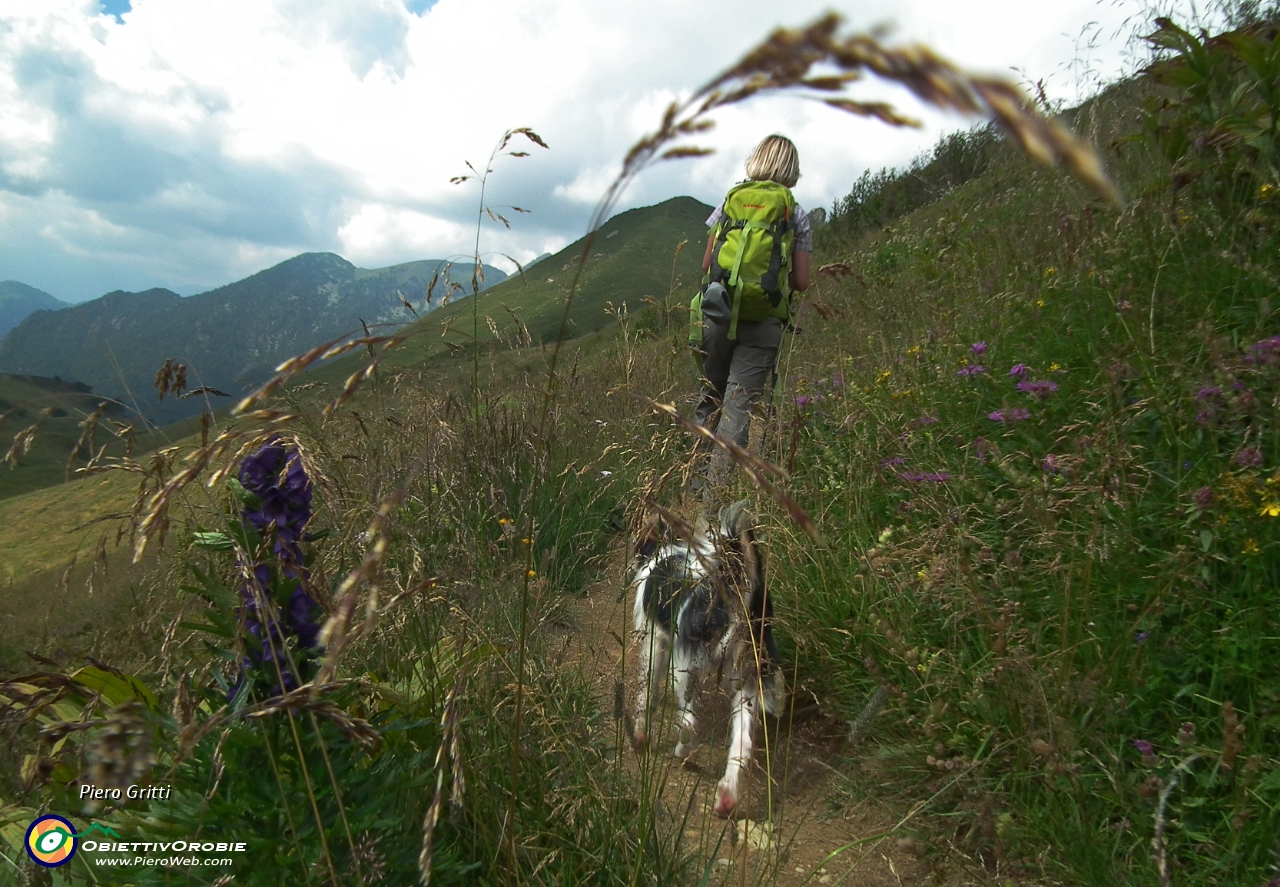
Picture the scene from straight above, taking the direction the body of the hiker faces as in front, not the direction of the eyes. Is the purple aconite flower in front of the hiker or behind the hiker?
behind

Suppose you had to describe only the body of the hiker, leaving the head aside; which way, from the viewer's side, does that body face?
away from the camera

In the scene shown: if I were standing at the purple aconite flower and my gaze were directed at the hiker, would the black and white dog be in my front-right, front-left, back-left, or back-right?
front-right

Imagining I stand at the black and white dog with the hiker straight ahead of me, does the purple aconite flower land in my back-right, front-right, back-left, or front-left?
back-left

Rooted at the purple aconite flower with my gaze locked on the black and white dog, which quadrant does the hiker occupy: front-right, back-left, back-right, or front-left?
front-left

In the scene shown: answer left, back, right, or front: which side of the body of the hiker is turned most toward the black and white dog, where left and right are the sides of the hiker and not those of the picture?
back
